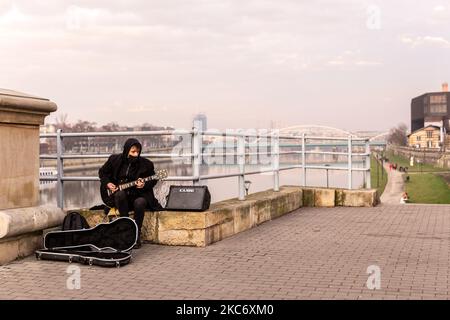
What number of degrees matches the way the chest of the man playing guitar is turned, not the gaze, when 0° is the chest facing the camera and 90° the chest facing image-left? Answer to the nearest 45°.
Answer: approximately 0°

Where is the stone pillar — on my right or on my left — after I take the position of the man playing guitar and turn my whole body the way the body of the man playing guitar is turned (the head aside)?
on my right

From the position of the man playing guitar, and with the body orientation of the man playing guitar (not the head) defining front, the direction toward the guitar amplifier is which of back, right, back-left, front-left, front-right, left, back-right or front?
left

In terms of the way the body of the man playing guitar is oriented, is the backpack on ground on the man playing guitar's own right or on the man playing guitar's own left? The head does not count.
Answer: on the man playing guitar's own right
